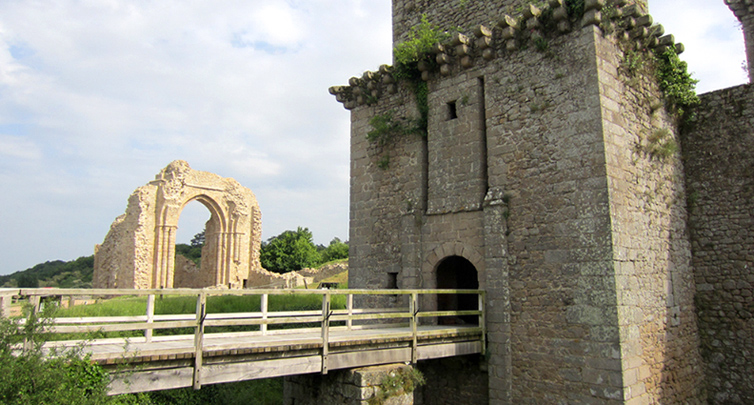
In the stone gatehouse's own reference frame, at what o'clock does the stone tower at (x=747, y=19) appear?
The stone tower is roughly at 6 o'clock from the stone gatehouse.

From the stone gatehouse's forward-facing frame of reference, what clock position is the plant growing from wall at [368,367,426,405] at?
The plant growing from wall is roughly at 12 o'clock from the stone gatehouse.

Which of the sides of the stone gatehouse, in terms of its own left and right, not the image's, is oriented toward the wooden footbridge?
front

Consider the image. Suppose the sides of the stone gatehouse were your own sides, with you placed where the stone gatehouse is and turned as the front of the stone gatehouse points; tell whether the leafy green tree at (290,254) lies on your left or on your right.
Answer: on your right

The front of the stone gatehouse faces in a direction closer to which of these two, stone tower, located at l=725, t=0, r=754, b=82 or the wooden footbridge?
the wooden footbridge

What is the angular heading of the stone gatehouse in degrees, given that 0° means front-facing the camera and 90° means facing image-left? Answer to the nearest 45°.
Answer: approximately 45°

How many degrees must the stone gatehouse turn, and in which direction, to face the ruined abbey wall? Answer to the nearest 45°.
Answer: approximately 90° to its right

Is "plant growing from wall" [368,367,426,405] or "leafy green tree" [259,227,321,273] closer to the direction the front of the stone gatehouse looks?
the plant growing from wall

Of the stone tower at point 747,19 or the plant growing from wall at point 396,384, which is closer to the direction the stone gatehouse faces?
the plant growing from wall
